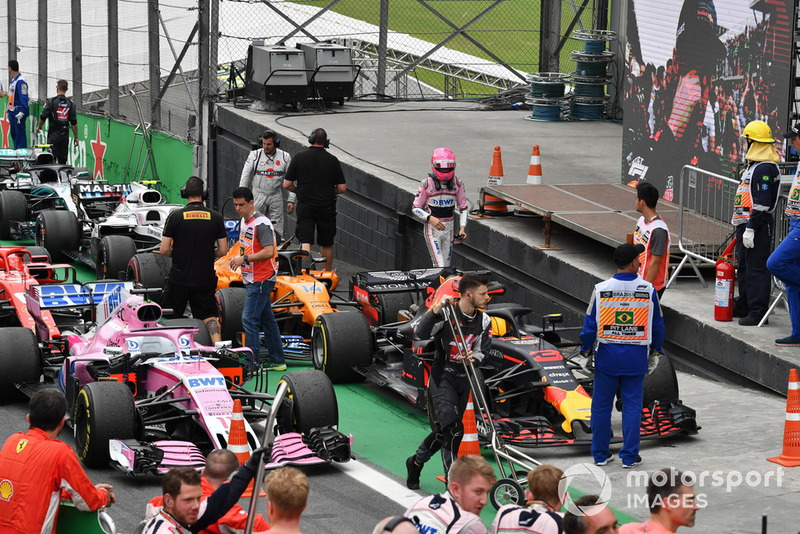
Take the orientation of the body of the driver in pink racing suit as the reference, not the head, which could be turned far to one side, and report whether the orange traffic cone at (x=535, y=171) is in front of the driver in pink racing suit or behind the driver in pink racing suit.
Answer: behind

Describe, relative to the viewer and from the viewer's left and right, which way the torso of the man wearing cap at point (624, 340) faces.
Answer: facing away from the viewer

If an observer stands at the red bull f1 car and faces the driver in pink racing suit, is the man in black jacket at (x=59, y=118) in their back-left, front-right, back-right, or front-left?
front-left

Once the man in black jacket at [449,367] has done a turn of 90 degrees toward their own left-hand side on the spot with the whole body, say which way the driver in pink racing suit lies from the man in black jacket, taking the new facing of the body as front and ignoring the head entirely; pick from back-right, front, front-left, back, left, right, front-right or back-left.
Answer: front-left

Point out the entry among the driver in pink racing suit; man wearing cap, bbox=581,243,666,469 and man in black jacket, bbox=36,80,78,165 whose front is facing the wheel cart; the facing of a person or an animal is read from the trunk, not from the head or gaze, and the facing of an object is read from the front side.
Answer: the driver in pink racing suit

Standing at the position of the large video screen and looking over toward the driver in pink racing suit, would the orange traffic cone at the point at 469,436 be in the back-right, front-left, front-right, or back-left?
front-left

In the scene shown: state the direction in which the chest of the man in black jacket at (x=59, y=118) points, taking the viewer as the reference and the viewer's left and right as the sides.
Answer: facing away from the viewer

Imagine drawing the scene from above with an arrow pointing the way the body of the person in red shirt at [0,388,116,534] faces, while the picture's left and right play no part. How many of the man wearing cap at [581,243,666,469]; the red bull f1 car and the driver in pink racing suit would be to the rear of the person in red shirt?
0

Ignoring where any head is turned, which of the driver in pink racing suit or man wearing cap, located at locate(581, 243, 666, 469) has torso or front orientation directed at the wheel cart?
the driver in pink racing suit

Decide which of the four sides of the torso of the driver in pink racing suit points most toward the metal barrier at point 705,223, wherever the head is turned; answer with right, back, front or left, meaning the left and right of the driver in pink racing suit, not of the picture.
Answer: left

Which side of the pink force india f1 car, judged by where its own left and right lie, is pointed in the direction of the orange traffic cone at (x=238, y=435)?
front

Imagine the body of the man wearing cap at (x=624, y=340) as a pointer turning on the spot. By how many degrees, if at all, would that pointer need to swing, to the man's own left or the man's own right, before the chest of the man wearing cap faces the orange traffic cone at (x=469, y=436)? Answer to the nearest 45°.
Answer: approximately 135° to the man's own left

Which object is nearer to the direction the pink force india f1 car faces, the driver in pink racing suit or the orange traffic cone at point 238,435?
the orange traffic cone

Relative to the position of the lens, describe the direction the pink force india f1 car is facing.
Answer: facing the viewer and to the right of the viewer

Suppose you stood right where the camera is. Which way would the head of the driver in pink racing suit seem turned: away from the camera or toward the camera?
toward the camera

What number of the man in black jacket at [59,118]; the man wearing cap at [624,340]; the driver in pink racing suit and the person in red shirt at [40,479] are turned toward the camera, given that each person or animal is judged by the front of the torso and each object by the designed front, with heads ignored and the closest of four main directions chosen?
1

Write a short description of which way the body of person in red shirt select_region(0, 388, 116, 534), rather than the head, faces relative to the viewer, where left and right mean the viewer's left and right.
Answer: facing away from the viewer and to the right of the viewer

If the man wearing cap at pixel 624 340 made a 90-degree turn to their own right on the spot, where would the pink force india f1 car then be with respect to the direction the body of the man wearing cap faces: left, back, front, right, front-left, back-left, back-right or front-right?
back

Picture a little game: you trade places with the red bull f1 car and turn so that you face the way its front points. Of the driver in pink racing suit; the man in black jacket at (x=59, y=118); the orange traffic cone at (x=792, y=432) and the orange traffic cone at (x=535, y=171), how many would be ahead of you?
1
